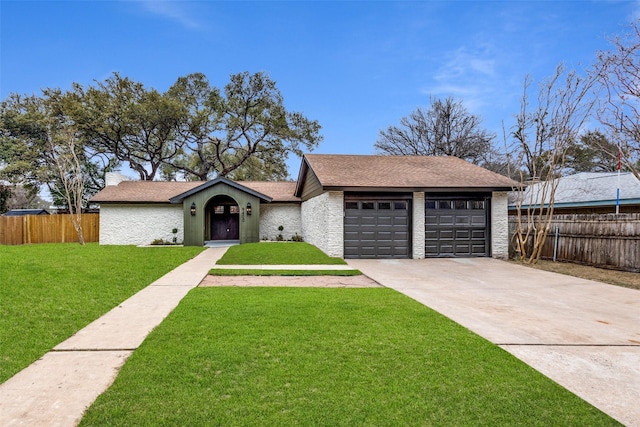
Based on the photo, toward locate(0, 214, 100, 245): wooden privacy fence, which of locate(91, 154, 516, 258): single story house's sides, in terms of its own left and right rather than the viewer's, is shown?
right

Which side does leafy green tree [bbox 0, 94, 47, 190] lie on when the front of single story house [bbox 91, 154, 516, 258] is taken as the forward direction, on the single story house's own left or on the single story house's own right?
on the single story house's own right

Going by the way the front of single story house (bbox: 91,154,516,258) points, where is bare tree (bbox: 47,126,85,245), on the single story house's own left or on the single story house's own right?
on the single story house's own right

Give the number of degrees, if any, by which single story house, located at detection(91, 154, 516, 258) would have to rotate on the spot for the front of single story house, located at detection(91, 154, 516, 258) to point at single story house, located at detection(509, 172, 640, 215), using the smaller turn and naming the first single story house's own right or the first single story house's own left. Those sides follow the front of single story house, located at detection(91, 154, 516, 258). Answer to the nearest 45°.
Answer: approximately 90° to the first single story house's own left

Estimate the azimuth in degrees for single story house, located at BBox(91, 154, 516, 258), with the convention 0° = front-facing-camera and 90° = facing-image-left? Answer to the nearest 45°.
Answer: approximately 0°

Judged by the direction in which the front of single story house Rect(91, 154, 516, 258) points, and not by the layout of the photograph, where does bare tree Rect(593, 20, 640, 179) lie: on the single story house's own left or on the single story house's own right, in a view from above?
on the single story house's own left

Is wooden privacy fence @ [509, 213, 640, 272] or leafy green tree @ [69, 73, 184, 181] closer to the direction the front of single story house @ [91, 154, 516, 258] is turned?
the wooden privacy fence

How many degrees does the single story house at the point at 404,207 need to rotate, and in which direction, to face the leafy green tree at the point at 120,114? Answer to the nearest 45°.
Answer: approximately 135° to its right
